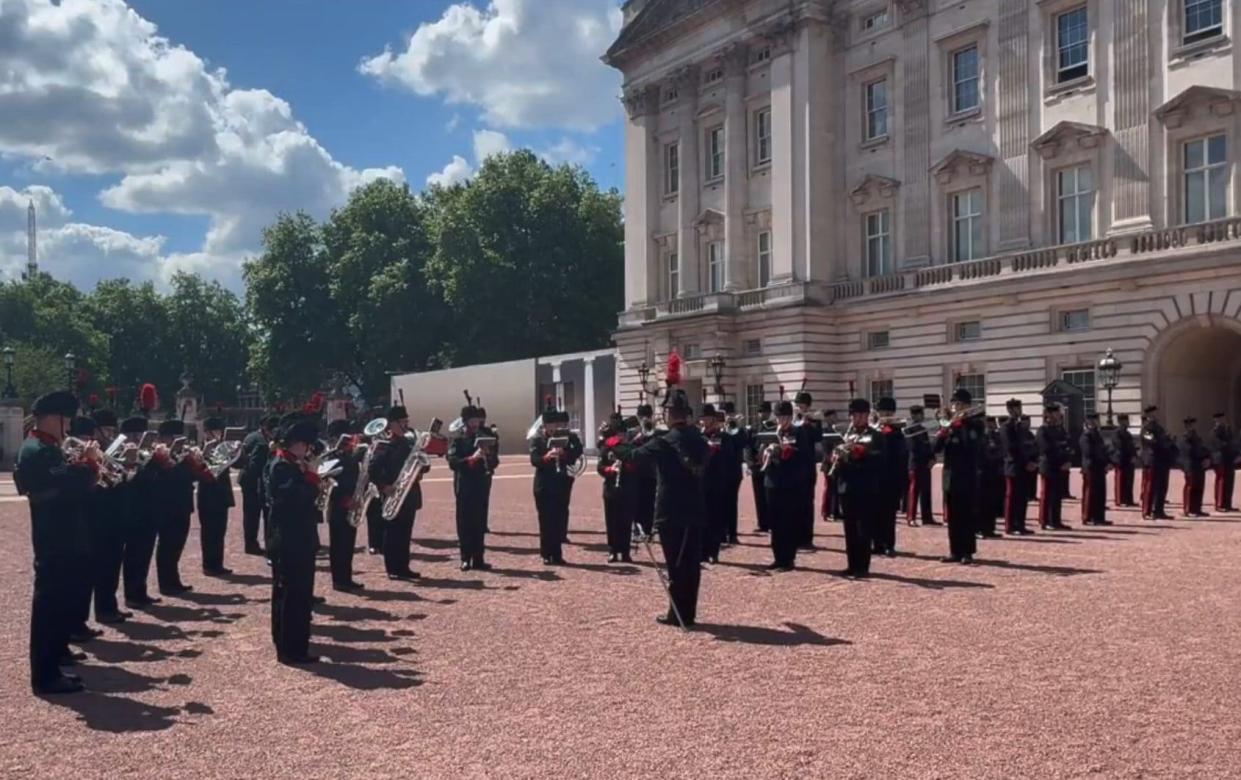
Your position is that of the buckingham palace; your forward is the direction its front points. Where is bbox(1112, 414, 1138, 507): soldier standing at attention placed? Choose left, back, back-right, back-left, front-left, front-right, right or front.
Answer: front-left

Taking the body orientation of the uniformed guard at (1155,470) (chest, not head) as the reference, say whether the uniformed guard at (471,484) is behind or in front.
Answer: in front

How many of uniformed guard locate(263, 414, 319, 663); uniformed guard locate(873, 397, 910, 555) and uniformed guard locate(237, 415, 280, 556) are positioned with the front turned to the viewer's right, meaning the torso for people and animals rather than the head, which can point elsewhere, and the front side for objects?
2

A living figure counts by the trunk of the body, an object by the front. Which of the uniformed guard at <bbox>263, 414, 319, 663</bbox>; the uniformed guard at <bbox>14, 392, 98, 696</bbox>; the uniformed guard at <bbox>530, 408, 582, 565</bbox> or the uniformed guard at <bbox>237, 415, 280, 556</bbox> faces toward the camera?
the uniformed guard at <bbox>530, 408, 582, 565</bbox>

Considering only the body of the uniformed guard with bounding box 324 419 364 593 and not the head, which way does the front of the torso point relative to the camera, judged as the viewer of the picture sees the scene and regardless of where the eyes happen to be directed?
to the viewer's right

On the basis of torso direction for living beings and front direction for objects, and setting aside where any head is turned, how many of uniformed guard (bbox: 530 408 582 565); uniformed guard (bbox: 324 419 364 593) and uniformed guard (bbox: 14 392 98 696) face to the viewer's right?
2

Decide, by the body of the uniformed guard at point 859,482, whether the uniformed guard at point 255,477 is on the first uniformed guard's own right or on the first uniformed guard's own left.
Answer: on the first uniformed guard's own right

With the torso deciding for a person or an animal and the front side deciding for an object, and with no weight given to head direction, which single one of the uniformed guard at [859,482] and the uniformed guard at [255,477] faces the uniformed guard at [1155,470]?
the uniformed guard at [255,477]

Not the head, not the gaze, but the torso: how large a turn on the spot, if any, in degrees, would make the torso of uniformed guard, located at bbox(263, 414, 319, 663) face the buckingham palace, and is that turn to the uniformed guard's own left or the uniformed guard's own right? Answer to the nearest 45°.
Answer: approximately 45° to the uniformed guard's own left

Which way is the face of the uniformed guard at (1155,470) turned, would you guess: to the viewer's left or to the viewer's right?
to the viewer's left

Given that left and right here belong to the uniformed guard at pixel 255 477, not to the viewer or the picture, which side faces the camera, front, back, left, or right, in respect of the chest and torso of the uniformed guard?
right

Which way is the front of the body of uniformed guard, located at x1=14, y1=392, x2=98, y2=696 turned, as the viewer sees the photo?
to the viewer's right
